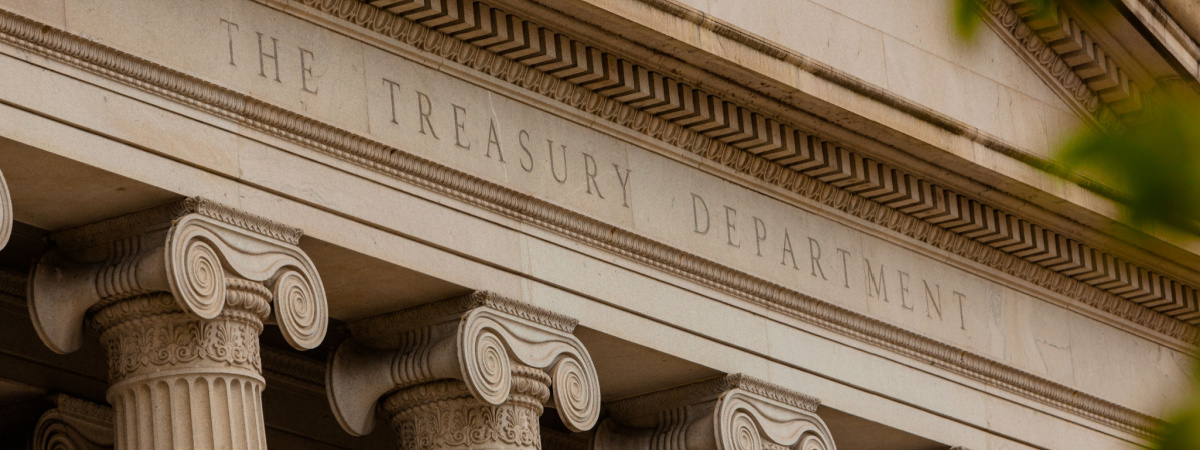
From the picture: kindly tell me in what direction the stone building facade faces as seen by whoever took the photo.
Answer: facing the viewer and to the right of the viewer
